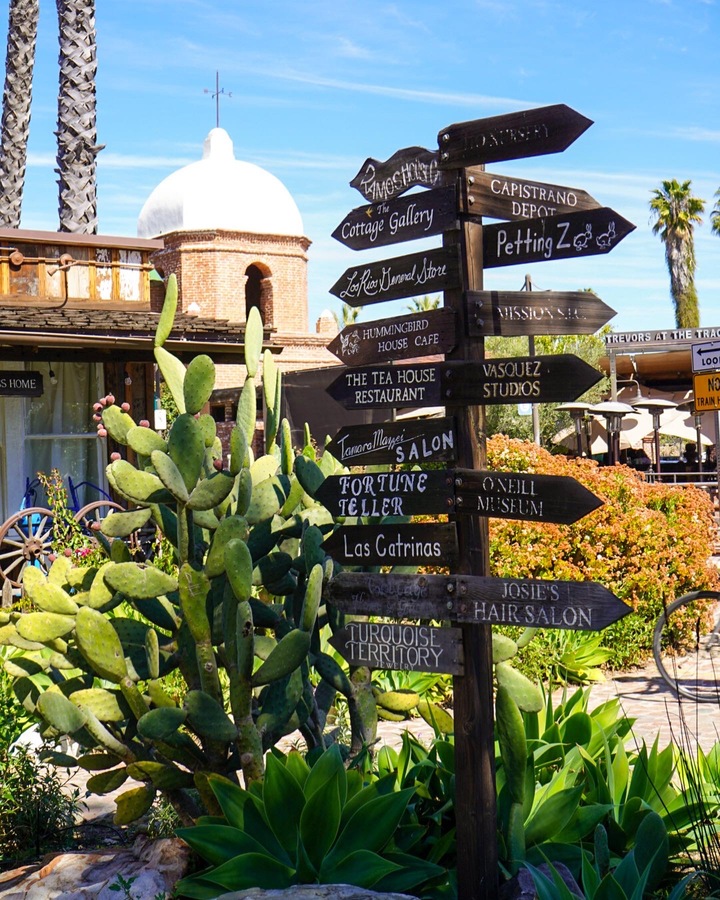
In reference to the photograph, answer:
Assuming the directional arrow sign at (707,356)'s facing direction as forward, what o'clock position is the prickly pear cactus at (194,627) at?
The prickly pear cactus is roughly at 1 o'clock from the directional arrow sign.

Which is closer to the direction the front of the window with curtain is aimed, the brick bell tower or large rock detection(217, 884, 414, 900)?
the large rock

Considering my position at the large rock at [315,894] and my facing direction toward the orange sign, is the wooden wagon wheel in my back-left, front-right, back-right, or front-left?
front-left

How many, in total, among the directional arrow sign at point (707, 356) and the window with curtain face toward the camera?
2

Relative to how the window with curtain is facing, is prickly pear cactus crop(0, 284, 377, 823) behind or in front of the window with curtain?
in front

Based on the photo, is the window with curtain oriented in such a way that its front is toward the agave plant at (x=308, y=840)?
yes

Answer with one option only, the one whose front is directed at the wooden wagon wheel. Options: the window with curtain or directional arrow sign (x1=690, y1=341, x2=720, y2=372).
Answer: the window with curtain

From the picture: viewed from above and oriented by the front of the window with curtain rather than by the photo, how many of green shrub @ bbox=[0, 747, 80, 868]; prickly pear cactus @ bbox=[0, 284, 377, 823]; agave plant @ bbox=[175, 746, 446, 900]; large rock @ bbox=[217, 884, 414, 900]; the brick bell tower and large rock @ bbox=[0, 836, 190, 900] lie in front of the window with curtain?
5

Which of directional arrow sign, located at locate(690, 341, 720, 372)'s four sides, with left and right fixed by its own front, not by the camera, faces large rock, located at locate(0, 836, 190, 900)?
front

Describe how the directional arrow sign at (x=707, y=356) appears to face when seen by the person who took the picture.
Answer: facing the viewer

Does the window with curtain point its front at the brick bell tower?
no

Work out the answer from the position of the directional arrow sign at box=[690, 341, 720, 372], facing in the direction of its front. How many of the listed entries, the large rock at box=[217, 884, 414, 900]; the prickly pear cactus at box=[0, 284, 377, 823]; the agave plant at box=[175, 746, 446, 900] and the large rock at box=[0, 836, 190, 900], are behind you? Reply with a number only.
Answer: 0

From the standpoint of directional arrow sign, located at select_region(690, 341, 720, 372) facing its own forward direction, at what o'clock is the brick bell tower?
The brick bell tower is roughly at 5 o'clock from the directional arrow sign.

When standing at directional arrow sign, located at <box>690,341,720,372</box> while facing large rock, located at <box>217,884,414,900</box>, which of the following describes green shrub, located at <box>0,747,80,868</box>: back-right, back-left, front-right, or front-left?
front-right

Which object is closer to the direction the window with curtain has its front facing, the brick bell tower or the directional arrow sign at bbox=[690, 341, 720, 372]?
the directional arrow sign

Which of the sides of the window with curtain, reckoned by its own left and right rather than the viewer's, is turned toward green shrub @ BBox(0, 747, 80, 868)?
front

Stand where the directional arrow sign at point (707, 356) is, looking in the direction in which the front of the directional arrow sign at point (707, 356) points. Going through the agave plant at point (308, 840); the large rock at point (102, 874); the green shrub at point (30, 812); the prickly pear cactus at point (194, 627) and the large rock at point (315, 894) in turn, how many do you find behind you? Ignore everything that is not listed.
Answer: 0

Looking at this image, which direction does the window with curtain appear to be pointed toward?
toward the camera
